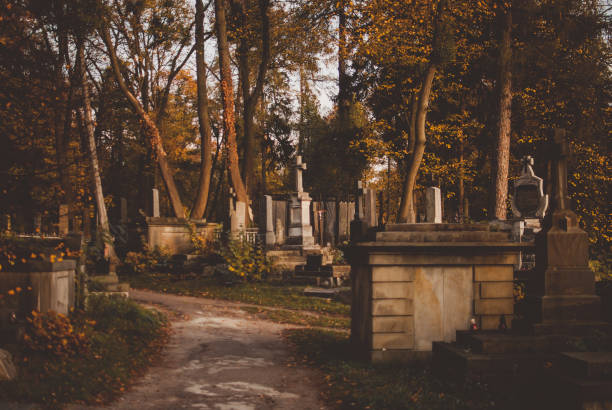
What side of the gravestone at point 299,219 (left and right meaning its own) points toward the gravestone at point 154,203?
right

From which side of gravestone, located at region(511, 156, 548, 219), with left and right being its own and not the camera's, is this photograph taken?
front

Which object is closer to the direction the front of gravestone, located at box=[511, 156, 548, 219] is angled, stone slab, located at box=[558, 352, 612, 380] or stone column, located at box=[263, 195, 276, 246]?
the stone slab

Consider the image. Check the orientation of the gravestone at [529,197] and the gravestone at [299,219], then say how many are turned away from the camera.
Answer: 0

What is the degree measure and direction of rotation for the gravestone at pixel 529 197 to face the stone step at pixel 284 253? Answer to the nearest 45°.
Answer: approximately 90° to its right

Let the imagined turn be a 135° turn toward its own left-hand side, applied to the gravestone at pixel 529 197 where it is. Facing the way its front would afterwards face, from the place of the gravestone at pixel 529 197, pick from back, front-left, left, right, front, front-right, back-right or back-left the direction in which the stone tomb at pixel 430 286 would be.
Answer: back-right

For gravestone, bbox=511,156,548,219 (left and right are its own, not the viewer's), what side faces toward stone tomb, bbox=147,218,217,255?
right

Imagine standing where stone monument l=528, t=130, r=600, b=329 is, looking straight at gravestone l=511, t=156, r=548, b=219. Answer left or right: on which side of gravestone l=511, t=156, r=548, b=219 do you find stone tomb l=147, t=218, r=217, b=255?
left

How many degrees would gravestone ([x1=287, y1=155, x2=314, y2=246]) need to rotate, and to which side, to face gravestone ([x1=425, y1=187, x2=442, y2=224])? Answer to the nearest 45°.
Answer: approximately 90° to its left

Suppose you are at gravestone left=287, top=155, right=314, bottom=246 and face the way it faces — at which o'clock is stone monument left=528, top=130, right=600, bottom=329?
The stone monument is roughly at 10 o'clock from the gravestone.

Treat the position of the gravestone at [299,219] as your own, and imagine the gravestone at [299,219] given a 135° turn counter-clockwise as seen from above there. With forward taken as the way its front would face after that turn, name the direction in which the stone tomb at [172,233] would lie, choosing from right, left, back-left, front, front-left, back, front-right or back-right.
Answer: back

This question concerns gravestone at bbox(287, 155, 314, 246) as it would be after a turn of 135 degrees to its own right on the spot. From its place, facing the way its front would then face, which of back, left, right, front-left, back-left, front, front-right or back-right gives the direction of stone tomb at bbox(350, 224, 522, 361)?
back

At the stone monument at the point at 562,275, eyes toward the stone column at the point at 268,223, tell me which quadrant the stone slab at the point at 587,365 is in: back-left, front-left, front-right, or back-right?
back-left
